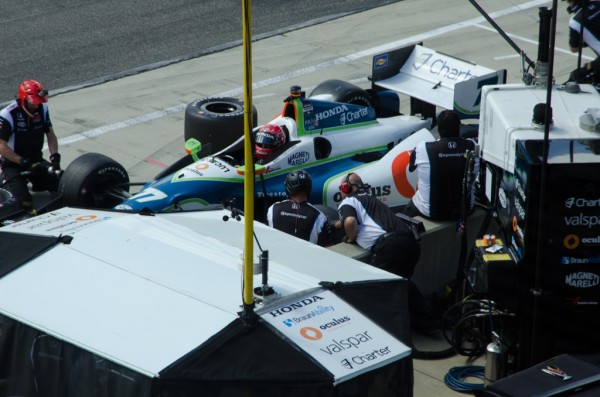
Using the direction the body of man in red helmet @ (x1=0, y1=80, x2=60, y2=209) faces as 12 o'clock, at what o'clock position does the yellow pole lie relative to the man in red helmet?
The yellow pole is roughly at 1 o'clock from the man in red helmet.

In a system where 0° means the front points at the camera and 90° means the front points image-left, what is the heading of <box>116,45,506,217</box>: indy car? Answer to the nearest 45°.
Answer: approximately 45°

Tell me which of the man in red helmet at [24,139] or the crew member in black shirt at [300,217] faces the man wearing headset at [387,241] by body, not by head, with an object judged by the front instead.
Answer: the man in red helmet

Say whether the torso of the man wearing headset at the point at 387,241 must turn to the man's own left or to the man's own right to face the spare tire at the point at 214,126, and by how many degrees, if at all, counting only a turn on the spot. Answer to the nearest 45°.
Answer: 0° — they already face it

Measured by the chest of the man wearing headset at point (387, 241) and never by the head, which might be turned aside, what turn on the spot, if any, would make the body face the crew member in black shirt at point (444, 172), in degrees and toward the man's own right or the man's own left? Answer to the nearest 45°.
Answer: approximately 90° to the man's own right

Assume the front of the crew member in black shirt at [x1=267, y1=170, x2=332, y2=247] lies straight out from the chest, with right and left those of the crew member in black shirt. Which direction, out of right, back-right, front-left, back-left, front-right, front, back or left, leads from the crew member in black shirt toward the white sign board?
back

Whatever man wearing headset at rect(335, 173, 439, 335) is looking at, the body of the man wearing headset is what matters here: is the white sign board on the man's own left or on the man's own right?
on the man's own left

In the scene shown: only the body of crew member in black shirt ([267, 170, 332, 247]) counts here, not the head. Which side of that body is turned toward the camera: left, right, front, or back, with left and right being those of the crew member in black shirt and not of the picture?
back

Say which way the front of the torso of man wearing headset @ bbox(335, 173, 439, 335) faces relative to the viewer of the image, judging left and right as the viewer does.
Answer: facing away from the viewer and to the left of the viewer

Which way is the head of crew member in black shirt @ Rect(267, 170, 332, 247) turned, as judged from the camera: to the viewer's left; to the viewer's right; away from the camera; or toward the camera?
away from the camera

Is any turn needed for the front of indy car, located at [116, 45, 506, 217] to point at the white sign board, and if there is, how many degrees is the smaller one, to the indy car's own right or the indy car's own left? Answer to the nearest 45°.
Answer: approximately 45° to the indy car's own left

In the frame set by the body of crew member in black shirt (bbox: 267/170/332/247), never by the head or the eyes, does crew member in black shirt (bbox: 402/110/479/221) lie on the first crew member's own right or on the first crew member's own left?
on the first crew member's own right

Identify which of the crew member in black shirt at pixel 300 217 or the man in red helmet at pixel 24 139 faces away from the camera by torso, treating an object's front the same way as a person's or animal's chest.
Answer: the crew member in black shirt

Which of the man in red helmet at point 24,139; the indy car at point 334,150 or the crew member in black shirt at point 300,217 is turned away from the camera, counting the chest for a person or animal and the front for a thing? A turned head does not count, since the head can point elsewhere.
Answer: the crew member in black shirt
